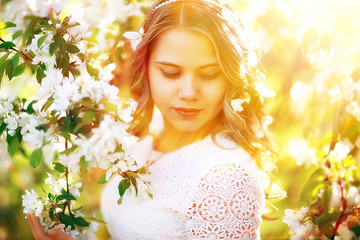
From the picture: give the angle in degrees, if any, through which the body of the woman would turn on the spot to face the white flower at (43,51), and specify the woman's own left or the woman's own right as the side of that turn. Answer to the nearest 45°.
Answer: approximately 45° to the woman's own right

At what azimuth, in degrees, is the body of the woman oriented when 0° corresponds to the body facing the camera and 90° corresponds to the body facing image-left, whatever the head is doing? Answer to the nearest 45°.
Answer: approximately 45°
